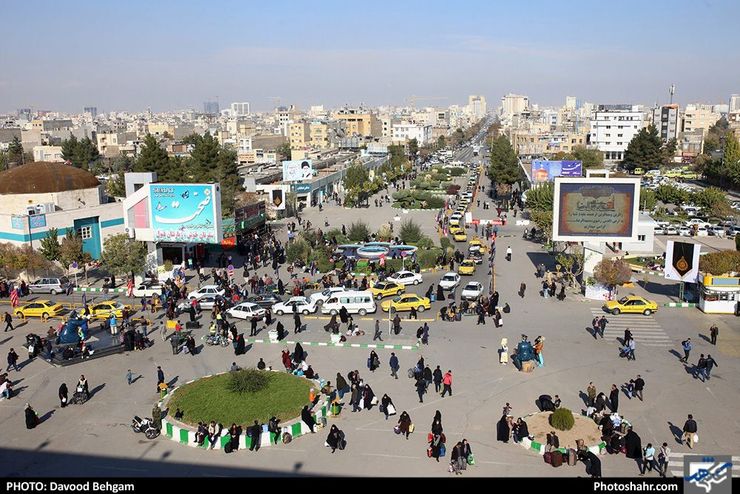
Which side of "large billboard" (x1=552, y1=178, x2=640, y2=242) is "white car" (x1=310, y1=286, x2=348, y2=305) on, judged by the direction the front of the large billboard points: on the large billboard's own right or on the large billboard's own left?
on the large billboard's own right

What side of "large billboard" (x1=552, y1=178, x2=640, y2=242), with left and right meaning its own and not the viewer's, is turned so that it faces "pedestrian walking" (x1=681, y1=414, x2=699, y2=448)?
front

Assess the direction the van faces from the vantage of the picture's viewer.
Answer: facing to the left of the viewer

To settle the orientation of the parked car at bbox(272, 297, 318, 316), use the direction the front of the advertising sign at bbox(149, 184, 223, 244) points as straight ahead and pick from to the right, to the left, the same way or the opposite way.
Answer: to the right

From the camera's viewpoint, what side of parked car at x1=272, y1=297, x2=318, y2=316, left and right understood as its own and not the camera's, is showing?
left

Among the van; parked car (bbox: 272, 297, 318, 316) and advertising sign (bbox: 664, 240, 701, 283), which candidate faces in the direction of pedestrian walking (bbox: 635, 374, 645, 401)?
the advertising sign

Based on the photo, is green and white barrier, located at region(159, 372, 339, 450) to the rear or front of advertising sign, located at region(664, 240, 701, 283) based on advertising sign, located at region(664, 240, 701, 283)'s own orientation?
to the front

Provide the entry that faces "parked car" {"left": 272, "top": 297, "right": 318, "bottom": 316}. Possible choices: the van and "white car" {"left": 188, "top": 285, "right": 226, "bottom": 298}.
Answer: the van

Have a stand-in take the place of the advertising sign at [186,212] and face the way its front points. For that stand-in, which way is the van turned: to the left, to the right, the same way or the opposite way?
to the right

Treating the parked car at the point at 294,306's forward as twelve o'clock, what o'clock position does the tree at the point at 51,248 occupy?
The tree is roughly at 1 o'clock from the parked car.

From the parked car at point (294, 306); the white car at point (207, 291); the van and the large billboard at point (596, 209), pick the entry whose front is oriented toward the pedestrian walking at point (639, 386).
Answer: the large billboard

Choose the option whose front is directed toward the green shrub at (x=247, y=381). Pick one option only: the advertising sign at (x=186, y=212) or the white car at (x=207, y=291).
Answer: the advertising sign

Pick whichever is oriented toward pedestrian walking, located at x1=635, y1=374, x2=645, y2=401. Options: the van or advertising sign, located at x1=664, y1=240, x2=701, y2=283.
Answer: the advertising sign

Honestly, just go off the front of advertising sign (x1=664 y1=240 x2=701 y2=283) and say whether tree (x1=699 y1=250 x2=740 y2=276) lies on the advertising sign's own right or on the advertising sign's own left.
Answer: on the advertising sign's own left

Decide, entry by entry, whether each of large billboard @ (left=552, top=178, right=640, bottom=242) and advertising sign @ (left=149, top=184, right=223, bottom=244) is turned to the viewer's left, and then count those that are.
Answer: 0

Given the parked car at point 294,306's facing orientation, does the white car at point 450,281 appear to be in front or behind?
behind
